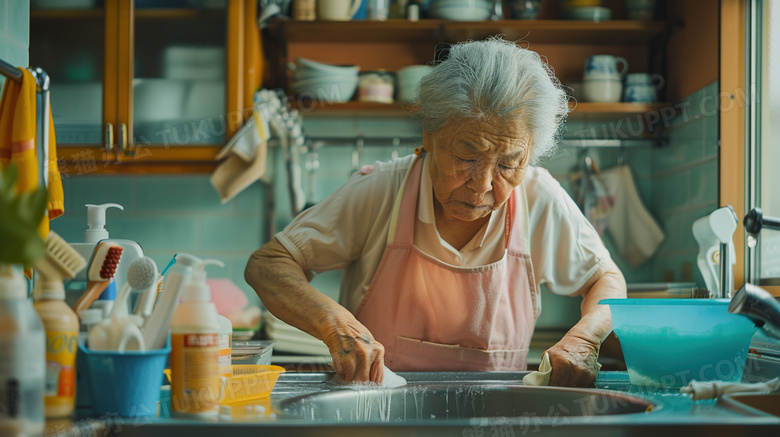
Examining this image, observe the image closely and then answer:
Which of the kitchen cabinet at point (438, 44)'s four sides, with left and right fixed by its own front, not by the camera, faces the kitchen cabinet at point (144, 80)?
right

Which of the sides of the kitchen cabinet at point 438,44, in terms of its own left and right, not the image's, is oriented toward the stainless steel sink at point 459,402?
front

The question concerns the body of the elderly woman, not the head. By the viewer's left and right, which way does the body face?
facing the viewer

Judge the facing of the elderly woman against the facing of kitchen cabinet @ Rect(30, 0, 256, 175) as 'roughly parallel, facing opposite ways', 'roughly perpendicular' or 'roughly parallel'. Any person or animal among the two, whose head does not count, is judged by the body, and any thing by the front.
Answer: roughly parallel

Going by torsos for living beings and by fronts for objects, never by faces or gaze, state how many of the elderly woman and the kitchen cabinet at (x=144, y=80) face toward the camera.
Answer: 2

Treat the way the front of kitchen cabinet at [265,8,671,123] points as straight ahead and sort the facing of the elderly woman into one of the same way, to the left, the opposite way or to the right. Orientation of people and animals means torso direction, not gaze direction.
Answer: the same way

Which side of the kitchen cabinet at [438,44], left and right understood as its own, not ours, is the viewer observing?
front

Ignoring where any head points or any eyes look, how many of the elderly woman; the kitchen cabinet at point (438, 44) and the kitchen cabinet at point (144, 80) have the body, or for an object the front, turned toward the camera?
3

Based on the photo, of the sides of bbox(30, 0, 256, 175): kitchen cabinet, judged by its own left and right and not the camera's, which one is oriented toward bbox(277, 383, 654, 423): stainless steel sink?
front

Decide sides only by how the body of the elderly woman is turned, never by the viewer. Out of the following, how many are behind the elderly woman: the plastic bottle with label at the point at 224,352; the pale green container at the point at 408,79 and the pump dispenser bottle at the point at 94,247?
1

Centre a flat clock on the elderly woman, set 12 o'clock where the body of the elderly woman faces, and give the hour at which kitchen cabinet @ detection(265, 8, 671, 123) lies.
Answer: The kitchen cabinet is roughly at 6 o'clock from the elderly woman.

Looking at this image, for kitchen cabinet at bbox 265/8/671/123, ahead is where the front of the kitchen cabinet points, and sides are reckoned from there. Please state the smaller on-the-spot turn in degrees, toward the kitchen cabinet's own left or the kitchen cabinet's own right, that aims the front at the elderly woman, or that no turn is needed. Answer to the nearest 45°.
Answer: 0° — it already faces them

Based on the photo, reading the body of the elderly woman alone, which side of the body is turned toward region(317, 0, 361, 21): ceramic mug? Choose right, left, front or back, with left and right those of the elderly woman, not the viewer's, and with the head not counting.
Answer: back

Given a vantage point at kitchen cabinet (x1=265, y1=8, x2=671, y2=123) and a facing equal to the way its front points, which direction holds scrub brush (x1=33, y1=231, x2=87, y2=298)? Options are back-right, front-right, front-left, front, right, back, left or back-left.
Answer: front
